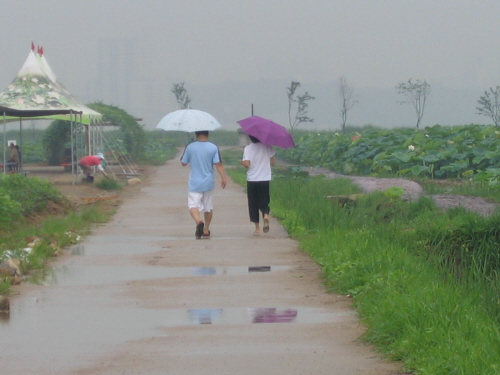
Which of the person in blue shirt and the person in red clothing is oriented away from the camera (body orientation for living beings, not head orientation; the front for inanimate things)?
the person in blue shirt

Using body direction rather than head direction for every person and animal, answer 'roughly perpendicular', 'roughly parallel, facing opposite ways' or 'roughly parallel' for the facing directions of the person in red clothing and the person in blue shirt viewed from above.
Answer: roughly perpendicular

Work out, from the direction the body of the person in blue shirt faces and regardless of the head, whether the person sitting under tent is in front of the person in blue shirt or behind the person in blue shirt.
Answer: in front

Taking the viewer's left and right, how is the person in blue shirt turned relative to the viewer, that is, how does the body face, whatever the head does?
facing away from the viewer

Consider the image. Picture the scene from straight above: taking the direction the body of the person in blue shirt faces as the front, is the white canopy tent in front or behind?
in front

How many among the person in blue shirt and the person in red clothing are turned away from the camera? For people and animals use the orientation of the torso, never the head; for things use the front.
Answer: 1

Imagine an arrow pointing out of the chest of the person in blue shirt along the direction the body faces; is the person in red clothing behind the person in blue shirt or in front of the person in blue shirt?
in front
